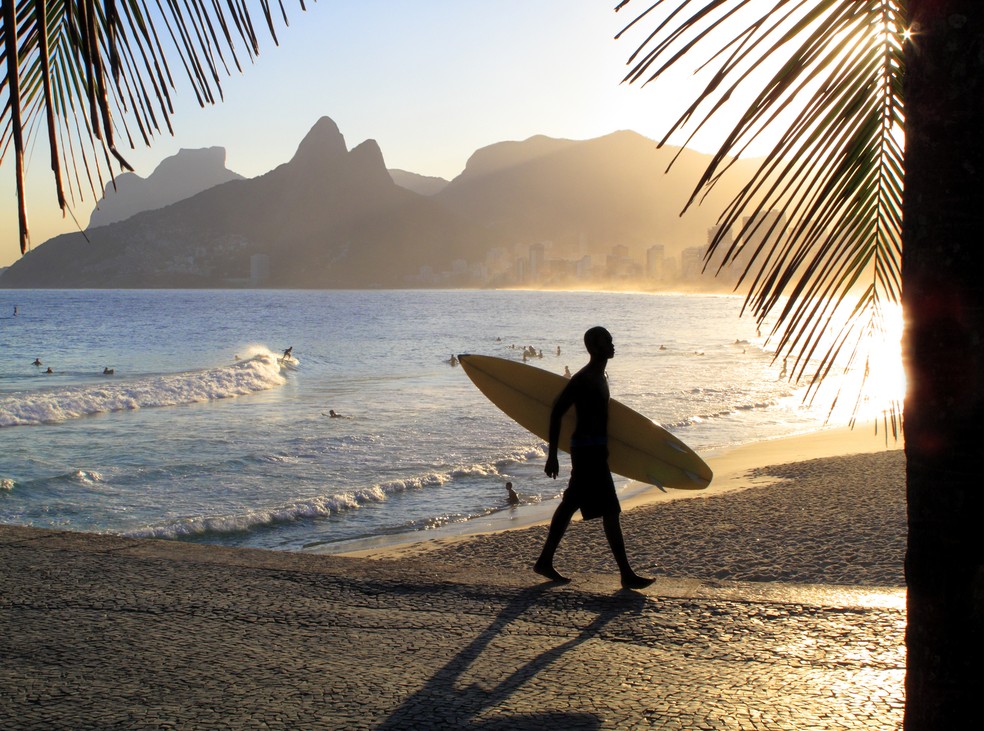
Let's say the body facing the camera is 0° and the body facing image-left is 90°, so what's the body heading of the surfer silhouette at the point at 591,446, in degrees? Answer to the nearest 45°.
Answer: approximately 270°
